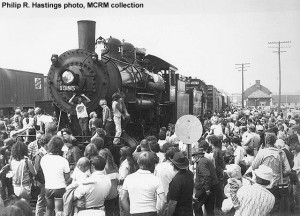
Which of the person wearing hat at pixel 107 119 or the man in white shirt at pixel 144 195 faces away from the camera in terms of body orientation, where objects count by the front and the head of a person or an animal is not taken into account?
the man in white shirt

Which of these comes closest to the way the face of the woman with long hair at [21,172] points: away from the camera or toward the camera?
away from the camera

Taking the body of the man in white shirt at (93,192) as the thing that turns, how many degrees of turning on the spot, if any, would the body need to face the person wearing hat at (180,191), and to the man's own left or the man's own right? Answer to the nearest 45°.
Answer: approximately 135° to the man's own right

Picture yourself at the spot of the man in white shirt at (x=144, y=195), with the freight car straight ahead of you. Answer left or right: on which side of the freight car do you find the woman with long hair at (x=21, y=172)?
left

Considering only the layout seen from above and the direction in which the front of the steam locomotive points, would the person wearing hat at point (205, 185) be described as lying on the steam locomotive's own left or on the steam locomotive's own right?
on the steam locomotive's own left

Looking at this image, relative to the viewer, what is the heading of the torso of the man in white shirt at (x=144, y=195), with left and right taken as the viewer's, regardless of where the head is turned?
facing away from the viewer

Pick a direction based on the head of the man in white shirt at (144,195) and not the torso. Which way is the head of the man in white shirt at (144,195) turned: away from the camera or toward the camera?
away from the camera

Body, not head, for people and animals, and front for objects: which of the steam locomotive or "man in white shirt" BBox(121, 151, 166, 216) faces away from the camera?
the man in white shirt
